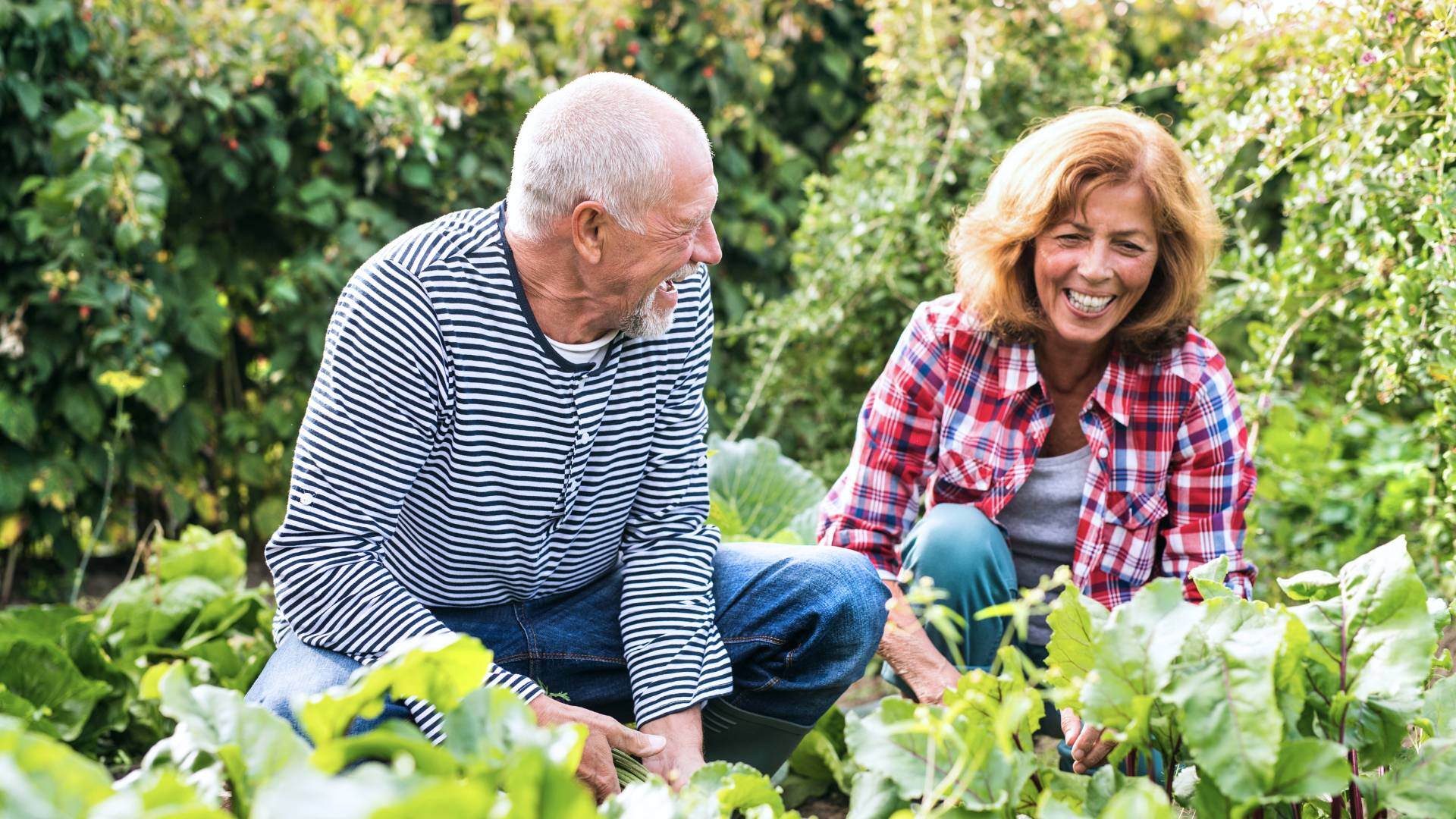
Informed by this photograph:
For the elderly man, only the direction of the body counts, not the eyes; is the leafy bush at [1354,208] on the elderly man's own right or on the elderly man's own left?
on the elderly man's own left

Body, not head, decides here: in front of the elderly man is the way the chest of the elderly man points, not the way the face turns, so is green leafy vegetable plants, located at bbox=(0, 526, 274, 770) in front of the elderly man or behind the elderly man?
behind

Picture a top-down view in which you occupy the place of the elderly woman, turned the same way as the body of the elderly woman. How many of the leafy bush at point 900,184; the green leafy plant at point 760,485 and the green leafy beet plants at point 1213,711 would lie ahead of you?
1

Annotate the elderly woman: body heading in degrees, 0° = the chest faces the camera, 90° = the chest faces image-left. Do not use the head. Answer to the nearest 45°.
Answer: approximately 0°

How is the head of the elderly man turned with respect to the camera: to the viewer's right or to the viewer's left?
to the viewer's right

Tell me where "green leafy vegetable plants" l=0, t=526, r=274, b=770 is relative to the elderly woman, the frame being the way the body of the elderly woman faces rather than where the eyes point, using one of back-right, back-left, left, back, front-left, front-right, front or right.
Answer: right

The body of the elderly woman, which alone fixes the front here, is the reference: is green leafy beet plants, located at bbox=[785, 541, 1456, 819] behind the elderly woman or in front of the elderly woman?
in front

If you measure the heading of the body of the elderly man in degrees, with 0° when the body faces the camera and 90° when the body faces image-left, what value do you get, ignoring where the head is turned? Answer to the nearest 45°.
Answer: approximately 315°

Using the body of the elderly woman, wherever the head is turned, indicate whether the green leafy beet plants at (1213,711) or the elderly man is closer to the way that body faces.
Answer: the green leafy beet plants

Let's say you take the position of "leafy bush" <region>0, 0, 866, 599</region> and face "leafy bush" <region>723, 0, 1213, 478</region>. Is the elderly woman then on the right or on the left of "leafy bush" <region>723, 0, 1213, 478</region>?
right

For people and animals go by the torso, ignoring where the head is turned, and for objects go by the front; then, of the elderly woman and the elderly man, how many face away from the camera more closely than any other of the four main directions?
0

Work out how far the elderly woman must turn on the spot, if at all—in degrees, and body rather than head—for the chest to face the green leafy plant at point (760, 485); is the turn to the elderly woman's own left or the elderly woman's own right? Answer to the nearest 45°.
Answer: approximately 135° to the elderly woman's own right

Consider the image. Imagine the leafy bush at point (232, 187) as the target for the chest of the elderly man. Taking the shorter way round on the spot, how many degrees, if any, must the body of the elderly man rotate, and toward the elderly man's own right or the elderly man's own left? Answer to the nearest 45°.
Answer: approximately 180°
